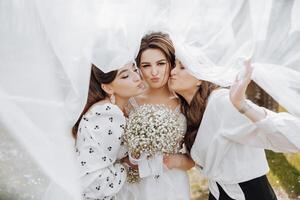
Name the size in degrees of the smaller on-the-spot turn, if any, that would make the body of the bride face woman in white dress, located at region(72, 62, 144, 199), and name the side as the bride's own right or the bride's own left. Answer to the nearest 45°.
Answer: approximately 45° to the bride's own right

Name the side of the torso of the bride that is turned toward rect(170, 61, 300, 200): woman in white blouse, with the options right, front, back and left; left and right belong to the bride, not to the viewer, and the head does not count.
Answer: left

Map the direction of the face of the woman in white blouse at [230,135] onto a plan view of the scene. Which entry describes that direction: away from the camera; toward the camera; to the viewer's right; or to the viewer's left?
to the viewer's left

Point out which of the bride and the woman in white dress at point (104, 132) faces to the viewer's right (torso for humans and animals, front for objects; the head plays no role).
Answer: the woman in white dress

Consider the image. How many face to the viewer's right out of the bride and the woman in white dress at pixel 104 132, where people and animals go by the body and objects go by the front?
1

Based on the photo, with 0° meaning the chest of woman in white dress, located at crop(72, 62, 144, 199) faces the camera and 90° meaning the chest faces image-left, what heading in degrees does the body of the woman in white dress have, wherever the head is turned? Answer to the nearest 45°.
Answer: approximately 270°
